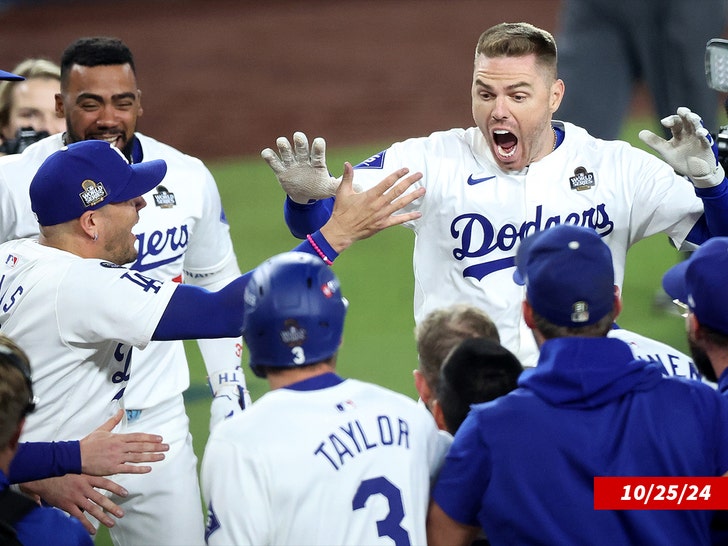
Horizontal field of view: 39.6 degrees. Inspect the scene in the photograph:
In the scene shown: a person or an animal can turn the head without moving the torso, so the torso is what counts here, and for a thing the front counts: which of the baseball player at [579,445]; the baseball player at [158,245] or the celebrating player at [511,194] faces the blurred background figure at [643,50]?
the baseball player at [579,445]

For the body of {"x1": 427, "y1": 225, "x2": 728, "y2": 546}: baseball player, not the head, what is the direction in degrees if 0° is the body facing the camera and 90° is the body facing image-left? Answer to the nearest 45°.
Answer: approximately 180°

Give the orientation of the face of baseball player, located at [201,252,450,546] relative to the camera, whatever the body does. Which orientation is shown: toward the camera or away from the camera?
away from the camera

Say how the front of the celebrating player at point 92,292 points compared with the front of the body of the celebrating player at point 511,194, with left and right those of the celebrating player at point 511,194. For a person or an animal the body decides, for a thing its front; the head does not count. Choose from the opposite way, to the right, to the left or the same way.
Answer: to the left

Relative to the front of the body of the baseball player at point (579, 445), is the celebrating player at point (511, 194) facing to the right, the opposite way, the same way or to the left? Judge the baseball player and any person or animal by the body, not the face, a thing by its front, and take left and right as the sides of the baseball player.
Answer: the opposite way

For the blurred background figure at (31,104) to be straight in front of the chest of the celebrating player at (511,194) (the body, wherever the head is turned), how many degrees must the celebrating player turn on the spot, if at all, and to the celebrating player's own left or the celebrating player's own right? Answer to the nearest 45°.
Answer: approximately 135° to the celebrating player's own right

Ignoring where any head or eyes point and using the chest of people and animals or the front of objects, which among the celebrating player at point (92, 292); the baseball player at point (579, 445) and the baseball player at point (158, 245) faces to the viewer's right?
the celebrating player

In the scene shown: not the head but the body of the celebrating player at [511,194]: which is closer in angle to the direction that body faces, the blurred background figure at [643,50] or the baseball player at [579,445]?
the baseball player

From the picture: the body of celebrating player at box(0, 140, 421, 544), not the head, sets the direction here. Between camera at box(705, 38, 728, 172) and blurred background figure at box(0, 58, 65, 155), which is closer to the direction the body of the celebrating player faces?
the camera

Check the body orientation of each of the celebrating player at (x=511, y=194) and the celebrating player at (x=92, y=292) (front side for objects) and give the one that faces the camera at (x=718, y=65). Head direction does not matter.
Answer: the celebrating player at (x=92, y=292)

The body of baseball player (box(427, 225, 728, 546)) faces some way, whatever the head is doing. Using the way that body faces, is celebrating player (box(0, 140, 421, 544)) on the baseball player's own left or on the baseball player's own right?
on the baseball player's own left

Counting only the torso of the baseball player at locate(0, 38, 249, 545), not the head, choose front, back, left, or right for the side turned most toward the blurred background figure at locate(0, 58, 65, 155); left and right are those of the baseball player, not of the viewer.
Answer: back

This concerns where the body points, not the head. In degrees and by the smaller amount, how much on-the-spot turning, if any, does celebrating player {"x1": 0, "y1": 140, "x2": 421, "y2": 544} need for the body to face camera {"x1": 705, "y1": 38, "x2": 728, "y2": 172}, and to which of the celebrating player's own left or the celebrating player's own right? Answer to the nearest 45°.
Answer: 0° — they already face it

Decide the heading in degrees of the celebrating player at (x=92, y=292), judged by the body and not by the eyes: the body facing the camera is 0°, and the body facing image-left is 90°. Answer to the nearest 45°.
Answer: approximately 270°
